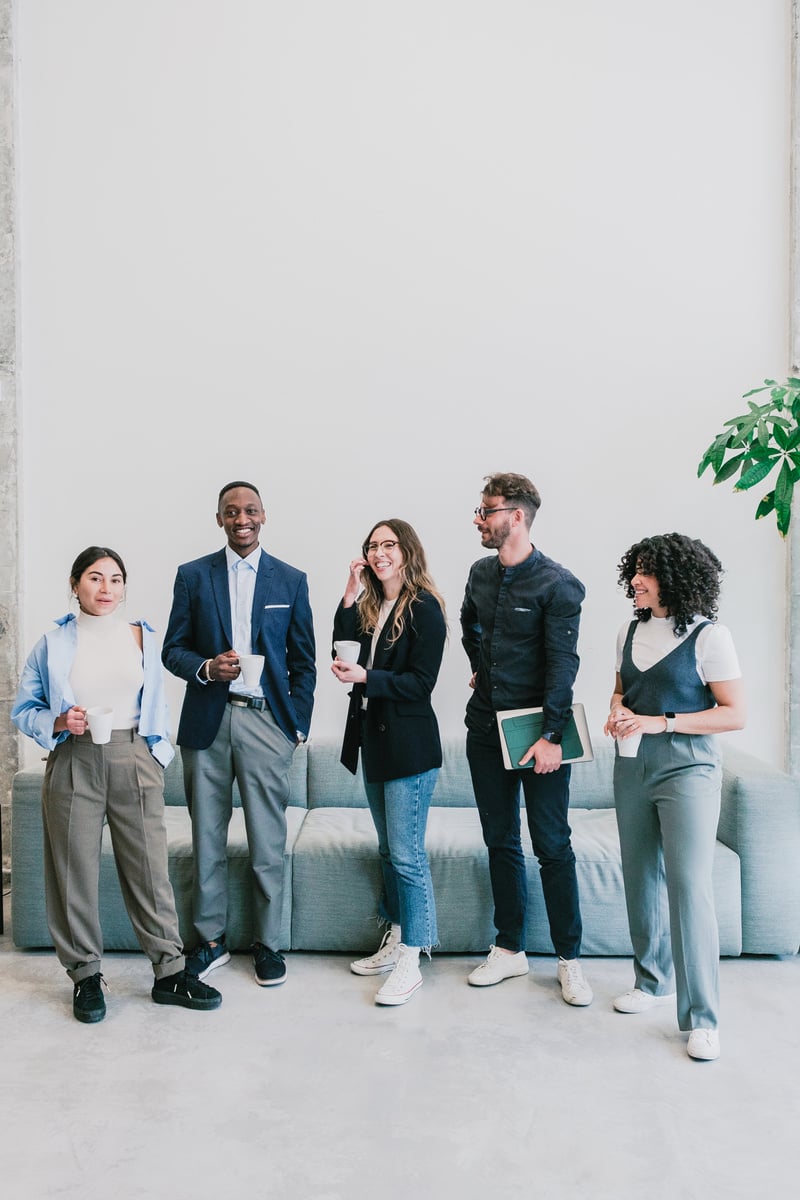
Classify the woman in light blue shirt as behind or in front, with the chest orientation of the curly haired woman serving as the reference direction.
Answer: in front

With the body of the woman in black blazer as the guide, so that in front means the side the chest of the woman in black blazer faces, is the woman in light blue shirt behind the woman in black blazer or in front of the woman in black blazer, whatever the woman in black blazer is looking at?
in front

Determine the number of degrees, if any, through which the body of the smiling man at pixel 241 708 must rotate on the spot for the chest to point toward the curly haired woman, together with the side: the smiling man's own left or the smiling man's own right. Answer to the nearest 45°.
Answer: approximately 45° to the smiling man's own left

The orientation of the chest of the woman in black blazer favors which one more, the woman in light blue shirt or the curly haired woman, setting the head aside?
the woman in light blue shirt

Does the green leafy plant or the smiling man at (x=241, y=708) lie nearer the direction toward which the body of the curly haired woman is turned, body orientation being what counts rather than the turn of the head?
the smiling man

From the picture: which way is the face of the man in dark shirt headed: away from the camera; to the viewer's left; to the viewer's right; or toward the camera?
to the viewer's left

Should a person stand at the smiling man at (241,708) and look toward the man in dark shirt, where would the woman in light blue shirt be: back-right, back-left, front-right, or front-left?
back-right

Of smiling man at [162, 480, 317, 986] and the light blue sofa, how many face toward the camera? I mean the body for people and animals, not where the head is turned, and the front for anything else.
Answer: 2
